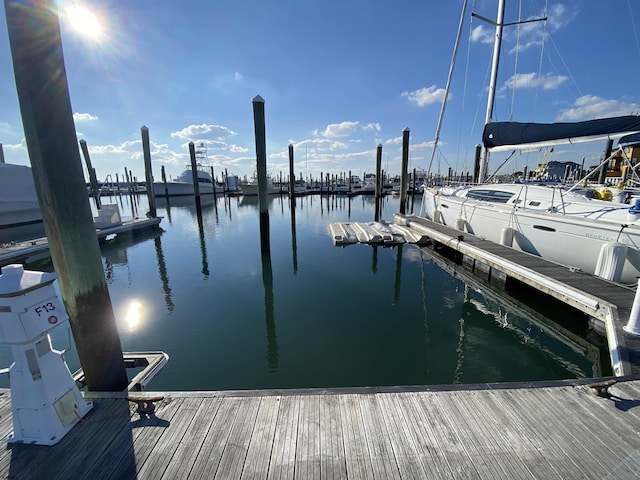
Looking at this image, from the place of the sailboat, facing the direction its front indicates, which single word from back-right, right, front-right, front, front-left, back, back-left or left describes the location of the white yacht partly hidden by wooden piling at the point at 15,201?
front-left

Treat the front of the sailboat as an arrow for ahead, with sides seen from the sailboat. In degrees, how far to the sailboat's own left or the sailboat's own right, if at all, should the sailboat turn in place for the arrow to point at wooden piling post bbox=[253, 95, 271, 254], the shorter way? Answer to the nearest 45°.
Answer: approximately 45° to the sailboat's own left

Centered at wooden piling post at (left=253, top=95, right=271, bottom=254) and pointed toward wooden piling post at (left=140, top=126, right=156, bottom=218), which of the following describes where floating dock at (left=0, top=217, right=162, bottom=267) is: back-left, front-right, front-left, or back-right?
front-left

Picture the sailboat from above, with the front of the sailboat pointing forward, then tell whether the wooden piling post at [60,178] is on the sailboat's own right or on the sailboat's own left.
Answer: on the sailboat's own left

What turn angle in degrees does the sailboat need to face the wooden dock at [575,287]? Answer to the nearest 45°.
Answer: approximately 135° to its left

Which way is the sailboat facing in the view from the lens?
facing away from the viewer and to the left of the viewer

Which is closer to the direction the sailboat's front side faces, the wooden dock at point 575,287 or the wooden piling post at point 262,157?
the wooden piling post

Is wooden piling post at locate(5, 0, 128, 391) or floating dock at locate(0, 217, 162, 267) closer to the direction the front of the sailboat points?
the floating dock

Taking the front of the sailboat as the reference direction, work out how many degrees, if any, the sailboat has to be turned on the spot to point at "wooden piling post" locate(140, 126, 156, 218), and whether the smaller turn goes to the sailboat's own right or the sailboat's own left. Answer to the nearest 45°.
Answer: approximately 45° to the sailboat's own left

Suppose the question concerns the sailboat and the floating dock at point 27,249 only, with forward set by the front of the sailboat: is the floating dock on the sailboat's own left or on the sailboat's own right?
on the sailboat's own left
